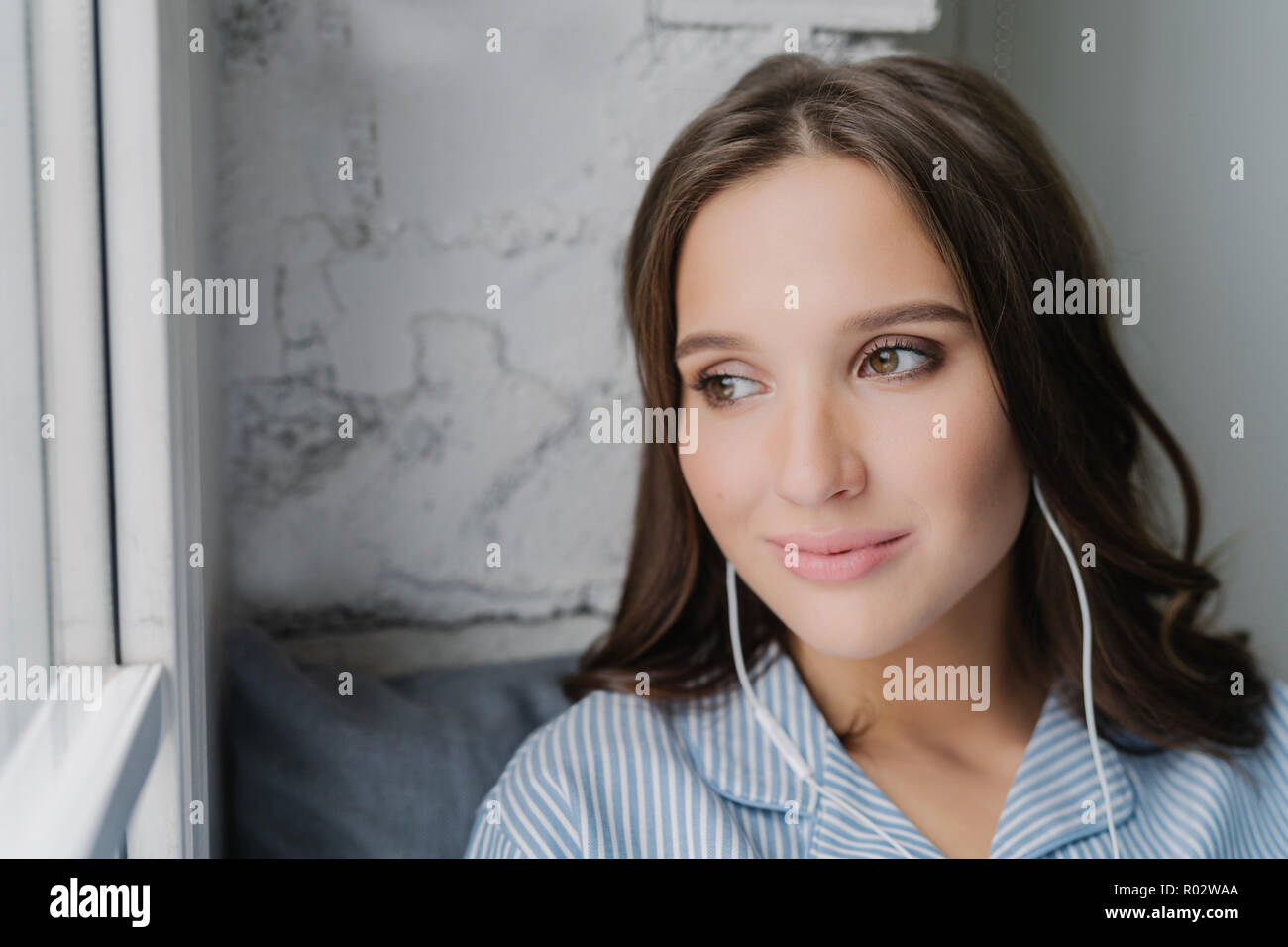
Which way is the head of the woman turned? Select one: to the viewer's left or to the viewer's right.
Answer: to the viewer's left

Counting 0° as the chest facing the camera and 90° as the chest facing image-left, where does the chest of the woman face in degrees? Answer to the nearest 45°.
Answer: approximately 0°
